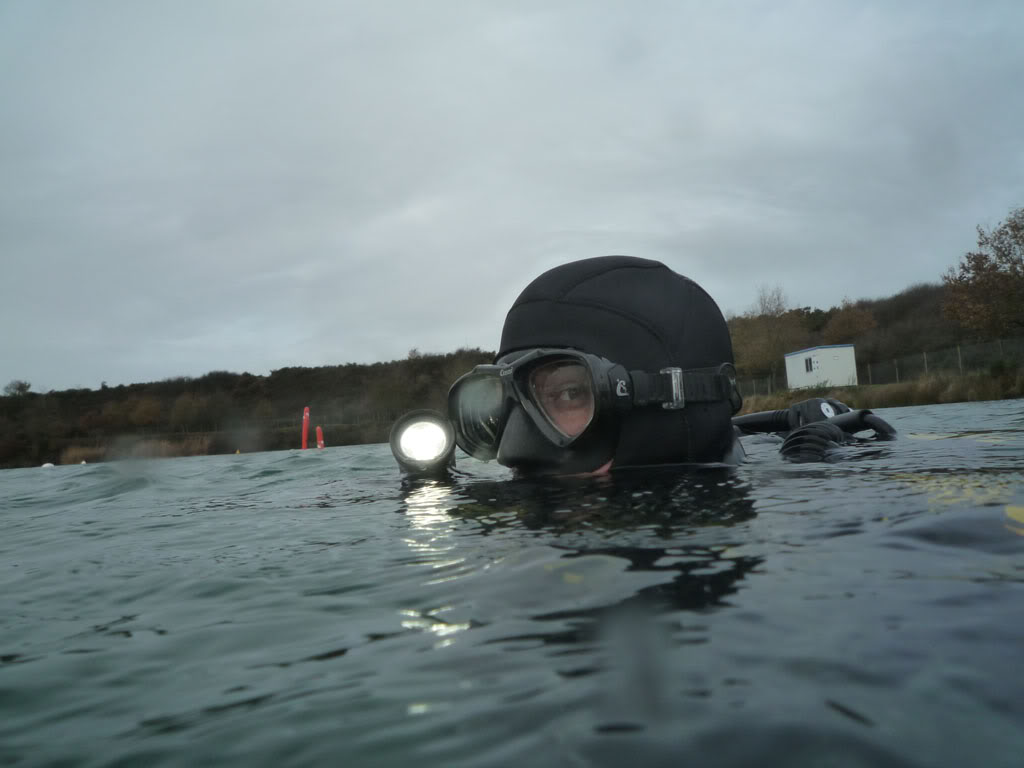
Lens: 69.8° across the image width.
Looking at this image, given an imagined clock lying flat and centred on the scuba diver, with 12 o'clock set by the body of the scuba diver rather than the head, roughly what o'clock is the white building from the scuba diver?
The white building is roughly at 5 o'clock from the scuba diver.

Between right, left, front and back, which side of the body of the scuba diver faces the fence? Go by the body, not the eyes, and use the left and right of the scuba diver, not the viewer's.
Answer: back

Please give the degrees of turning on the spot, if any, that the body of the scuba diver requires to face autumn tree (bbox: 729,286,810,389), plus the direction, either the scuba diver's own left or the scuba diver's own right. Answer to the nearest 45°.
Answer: approximately 135° to the scuba diver's own right

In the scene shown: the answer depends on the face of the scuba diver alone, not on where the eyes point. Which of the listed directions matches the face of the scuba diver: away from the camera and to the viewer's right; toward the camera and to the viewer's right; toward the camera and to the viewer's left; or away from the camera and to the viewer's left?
toward the camera and to the viewer's left

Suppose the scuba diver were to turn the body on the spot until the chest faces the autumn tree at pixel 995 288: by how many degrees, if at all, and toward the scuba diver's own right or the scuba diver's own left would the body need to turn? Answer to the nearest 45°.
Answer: approximately 180°

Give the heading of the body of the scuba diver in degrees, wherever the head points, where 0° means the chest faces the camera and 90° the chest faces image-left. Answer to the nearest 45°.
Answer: approximately 45°
